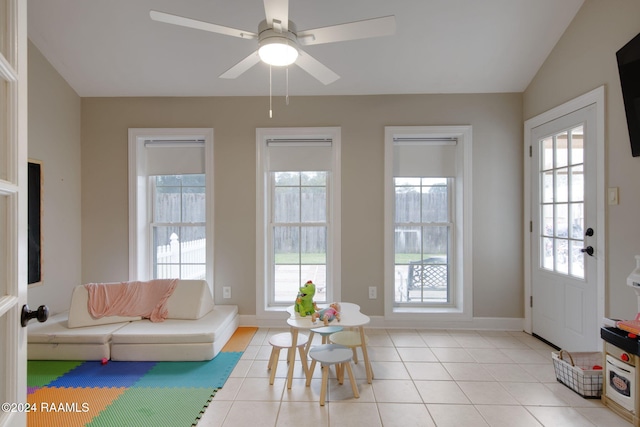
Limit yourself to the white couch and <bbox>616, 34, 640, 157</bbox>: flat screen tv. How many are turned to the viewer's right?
0

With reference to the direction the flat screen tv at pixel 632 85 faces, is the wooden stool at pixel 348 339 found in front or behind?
in front

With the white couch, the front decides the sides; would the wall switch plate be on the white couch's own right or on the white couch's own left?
on the white couch's own left

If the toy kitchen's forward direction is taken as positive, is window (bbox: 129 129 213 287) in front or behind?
in front

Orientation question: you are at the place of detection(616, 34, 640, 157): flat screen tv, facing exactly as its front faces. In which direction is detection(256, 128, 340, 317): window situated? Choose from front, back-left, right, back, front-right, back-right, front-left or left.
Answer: front-right

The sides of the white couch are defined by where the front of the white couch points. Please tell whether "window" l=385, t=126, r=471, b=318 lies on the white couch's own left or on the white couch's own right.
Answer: on the white couch's own left

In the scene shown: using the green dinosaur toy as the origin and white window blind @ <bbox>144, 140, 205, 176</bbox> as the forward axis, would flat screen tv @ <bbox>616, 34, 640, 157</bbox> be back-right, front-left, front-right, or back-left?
back-right

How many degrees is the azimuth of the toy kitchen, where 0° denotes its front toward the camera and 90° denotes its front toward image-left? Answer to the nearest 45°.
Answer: approximately 45°

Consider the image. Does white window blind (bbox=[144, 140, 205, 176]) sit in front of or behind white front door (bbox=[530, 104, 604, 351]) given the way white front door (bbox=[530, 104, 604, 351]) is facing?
in front

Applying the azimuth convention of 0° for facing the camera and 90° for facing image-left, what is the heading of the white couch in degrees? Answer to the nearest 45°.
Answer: approximately 0°

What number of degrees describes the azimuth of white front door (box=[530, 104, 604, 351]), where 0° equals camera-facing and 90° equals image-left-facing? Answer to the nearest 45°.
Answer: approximately 45°
